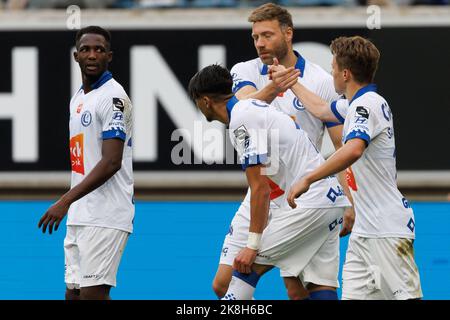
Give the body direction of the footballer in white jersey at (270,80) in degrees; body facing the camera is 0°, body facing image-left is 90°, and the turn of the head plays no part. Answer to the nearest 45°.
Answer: approximately 45°

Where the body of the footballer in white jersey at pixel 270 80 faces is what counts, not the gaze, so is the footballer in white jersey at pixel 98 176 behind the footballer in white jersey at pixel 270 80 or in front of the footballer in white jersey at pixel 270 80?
in front

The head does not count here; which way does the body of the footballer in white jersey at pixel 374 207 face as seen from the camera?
to the viewer's left

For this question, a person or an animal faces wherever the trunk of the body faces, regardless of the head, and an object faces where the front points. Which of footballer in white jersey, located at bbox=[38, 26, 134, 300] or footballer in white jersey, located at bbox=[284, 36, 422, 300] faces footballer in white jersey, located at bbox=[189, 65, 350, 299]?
footballer in white jersey, located at bbox=[284, 36, 422, 300]

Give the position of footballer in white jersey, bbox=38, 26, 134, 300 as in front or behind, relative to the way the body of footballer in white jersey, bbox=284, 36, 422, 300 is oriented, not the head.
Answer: in front

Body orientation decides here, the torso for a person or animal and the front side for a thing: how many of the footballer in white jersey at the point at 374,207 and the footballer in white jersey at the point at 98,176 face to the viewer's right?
0

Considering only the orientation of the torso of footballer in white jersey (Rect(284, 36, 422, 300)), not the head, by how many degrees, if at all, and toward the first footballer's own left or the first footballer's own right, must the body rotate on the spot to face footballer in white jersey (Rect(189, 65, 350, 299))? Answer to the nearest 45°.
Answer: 0° — they already face them

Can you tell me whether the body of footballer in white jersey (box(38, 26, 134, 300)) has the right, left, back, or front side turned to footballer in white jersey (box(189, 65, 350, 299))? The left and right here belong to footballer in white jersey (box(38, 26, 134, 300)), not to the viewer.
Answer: left
